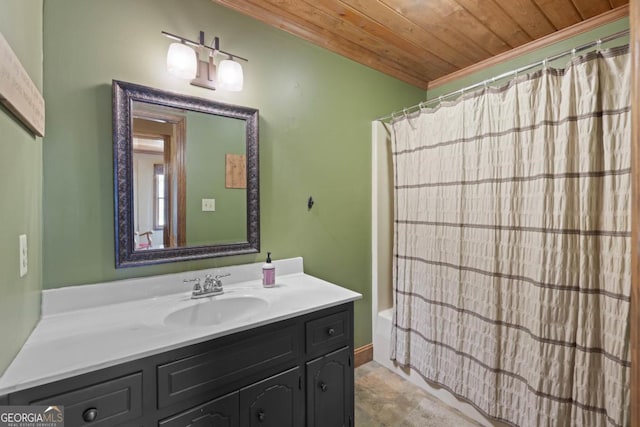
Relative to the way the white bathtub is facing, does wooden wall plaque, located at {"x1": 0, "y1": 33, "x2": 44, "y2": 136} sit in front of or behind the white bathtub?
in front

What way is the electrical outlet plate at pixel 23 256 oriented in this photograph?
to the viewer's right

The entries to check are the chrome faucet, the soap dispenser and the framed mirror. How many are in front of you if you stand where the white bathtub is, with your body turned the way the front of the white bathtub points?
3

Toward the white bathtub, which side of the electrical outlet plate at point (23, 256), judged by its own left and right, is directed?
front

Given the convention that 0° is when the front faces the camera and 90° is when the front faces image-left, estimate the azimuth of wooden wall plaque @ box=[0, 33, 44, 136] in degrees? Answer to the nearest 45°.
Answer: approximately 270°

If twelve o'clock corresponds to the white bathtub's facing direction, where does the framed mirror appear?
The framed mirror is roughly at 12 o'clock from the white bathtub.

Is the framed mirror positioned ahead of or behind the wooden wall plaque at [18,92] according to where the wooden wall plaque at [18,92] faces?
ahead

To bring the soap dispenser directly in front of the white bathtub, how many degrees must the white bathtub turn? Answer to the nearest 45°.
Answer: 0° — it already faces it

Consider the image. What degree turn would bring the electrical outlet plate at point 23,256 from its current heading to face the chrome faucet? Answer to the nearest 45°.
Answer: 0° — it already faces it

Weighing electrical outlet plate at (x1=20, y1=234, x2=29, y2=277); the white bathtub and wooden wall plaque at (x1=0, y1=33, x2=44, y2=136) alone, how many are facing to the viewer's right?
2

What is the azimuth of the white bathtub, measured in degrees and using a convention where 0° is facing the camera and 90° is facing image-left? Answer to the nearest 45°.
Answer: approximately 45°

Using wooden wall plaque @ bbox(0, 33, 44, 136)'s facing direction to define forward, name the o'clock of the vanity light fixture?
The vanity light fixture is roughly at 11 o'clock from the wooden wall plaque.

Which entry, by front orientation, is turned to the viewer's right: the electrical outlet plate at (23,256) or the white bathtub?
the electrical outlet plate
